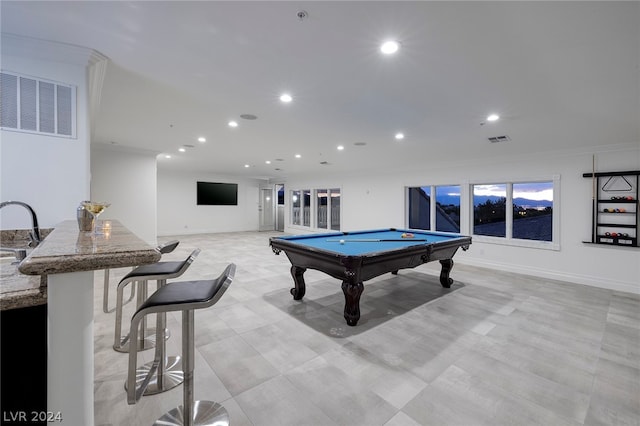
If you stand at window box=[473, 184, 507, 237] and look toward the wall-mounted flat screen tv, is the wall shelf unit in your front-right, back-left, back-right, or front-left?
back-left

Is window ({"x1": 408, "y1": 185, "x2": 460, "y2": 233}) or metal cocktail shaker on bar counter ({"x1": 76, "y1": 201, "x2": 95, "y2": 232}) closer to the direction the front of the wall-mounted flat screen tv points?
the metal cocktail shaker on bar counter

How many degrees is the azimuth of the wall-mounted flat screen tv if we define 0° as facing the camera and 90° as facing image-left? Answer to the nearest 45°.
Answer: approximately 0°

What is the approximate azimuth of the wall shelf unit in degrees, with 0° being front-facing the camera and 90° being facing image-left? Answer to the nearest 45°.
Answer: approximately 45°

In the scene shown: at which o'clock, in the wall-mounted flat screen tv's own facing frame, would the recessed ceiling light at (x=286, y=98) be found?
The recessed ceiling light is roughly at 12 o'clock from the wall-mounted flat screen tv.

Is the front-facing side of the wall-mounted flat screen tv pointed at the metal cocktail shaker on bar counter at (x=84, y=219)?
yes

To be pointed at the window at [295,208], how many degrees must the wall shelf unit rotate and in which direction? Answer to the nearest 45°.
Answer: approximately 45° to its right
